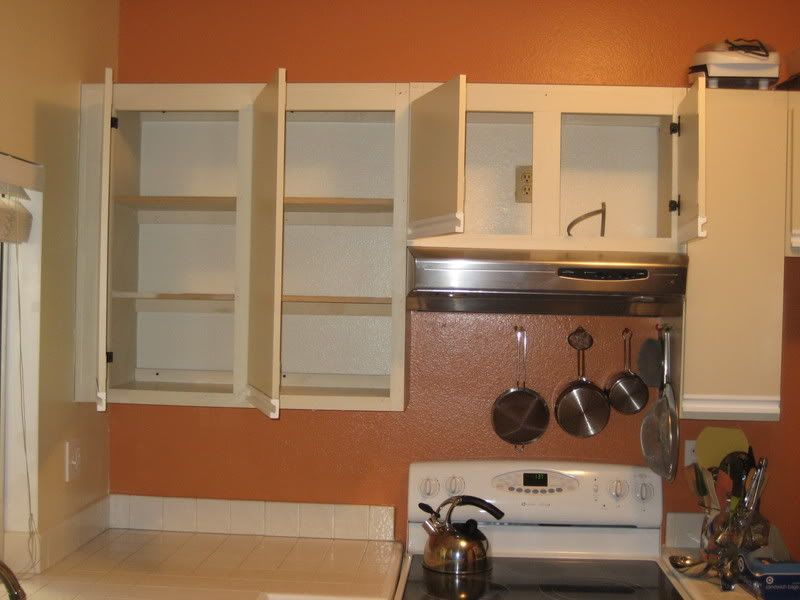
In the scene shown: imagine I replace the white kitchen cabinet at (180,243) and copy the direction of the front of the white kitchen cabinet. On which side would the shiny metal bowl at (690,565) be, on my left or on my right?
on my left

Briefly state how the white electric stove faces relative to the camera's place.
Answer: facing the viewer

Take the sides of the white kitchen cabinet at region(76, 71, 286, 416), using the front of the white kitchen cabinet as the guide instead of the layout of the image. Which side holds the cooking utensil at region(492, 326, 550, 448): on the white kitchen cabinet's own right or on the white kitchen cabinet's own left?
on the white kitchen cabinet's own left

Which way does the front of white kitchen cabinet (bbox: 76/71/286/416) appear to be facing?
toward the camera

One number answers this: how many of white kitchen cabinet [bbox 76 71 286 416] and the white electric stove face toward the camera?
2

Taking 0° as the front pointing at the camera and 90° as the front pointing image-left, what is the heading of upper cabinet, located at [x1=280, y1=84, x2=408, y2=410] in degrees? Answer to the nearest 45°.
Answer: approximately 0°

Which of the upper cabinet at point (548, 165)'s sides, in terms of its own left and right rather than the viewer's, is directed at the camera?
front
